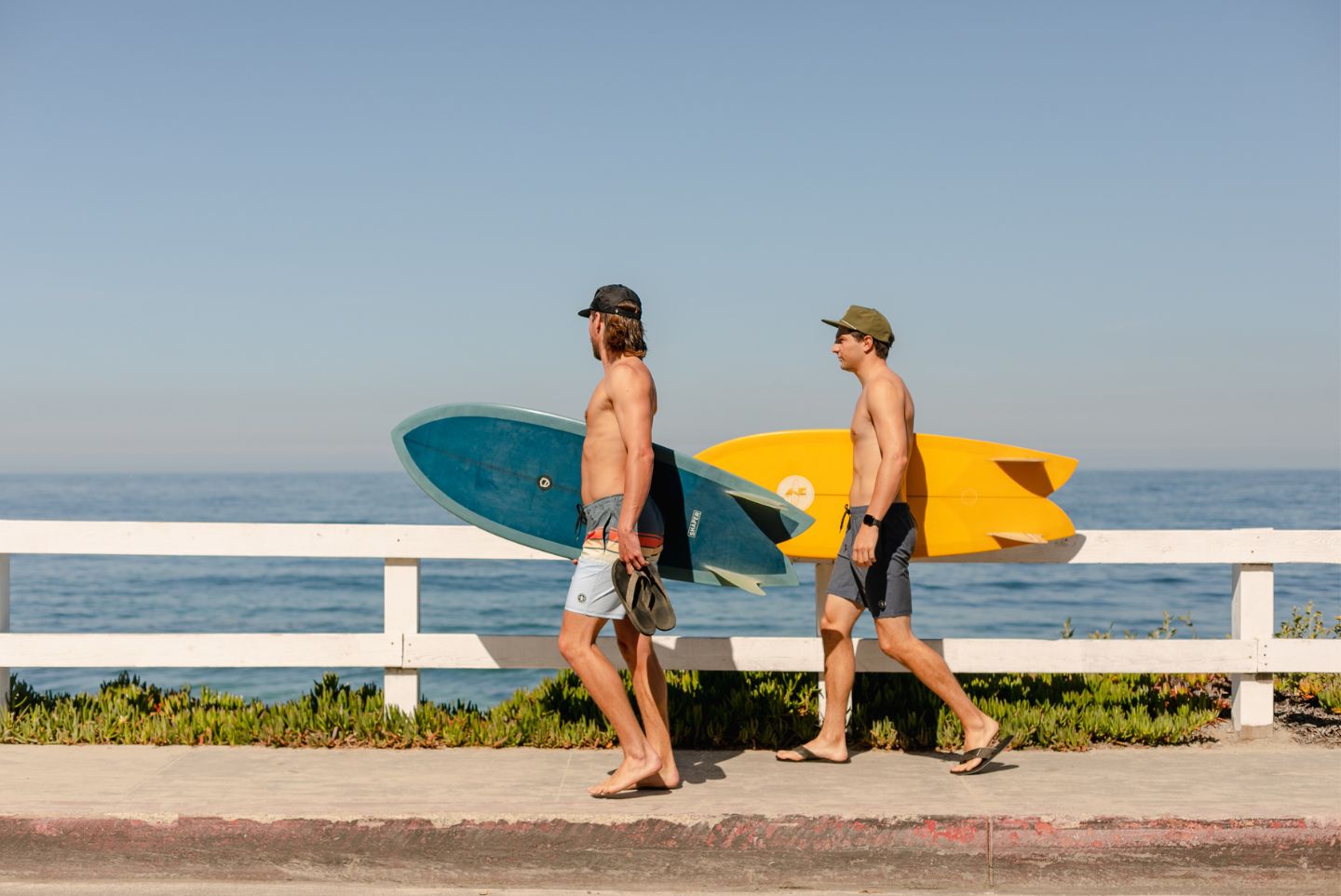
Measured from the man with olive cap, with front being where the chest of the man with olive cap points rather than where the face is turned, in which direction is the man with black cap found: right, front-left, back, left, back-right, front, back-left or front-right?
front-left

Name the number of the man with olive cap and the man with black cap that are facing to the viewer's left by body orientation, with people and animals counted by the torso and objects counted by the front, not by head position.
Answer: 2

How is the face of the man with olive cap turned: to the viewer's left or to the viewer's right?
to the viewer's left

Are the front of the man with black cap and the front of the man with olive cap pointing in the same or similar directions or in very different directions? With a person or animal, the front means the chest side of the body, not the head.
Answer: same or similar directions

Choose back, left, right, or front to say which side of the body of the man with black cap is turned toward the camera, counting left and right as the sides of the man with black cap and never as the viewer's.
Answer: left

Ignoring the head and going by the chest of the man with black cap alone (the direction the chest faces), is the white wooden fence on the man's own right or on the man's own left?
on the man's own right

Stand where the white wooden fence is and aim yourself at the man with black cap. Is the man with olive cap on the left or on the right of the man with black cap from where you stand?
left
